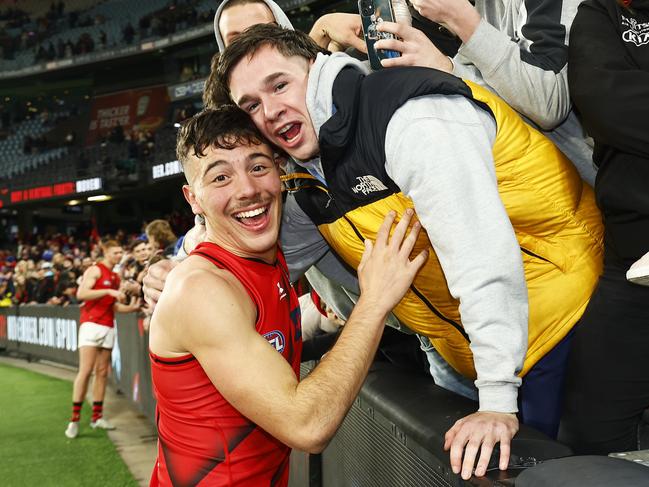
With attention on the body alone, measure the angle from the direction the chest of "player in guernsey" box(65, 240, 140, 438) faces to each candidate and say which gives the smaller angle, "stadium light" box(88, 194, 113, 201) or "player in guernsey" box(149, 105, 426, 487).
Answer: the player in guernsey

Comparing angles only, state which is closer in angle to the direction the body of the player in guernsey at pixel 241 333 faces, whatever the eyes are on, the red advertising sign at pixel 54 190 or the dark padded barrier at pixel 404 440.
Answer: the dark padded barrier

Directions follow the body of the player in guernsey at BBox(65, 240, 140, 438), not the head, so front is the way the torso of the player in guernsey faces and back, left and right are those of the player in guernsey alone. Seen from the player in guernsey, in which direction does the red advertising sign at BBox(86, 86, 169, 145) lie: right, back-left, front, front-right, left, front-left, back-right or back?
back-left

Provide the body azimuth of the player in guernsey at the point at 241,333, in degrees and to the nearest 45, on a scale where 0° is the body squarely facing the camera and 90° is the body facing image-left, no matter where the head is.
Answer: approximately 315°
